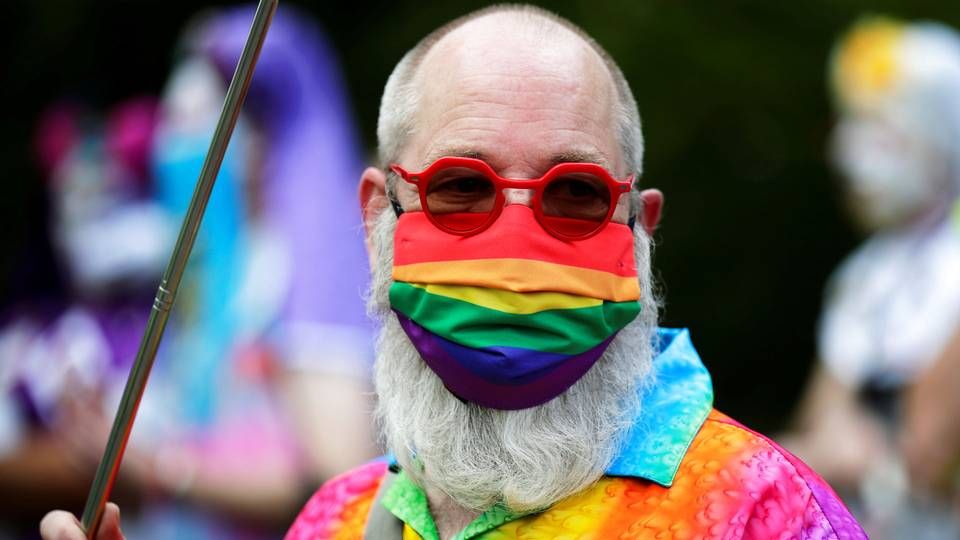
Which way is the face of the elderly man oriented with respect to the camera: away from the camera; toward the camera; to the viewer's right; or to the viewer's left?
toward the camera

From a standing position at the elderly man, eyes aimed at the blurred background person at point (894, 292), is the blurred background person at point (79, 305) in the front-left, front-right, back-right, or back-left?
front-left

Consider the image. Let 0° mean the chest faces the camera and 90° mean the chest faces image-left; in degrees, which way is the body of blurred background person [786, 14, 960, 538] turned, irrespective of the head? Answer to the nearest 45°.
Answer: approximately 45°

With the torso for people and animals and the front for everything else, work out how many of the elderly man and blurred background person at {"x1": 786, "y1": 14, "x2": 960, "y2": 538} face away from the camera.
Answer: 0

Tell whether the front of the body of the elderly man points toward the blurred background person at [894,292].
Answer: no

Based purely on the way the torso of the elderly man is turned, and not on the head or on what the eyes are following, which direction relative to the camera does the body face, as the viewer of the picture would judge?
toward the camera

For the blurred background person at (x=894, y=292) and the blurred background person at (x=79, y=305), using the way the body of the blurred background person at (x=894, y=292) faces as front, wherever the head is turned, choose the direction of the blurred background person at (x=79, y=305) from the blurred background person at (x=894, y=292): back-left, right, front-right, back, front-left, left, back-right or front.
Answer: front-right
